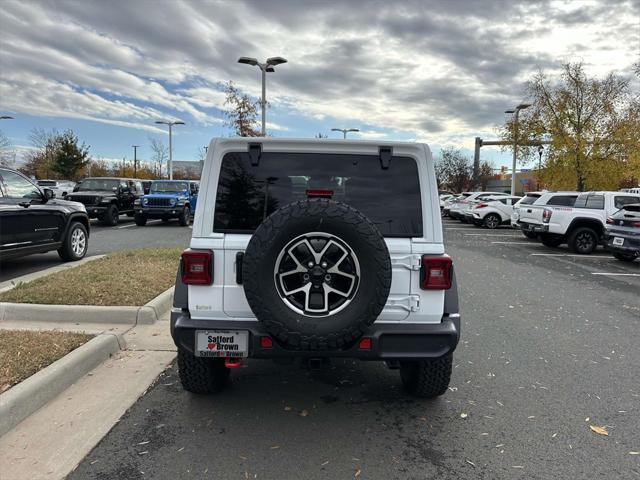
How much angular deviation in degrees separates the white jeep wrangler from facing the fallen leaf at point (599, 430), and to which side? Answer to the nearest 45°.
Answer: approximately 90° to its right

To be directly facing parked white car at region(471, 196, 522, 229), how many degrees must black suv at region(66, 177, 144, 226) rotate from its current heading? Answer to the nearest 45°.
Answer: approximately 135° to its left

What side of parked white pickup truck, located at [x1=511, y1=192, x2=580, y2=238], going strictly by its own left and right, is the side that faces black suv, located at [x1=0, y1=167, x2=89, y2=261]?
back

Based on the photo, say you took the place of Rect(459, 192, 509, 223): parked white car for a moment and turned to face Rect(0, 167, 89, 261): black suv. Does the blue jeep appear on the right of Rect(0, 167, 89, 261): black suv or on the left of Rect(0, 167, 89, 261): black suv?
right

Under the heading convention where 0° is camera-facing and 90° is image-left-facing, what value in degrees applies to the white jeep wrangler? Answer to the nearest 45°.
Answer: approximately 180°

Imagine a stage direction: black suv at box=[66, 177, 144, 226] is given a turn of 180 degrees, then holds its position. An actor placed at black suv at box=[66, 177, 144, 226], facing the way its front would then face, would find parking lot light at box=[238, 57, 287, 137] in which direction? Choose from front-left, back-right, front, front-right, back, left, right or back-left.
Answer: front-right

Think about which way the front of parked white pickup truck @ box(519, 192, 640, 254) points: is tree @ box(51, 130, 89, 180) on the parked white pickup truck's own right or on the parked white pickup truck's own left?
on the parked white pickup truck's own left

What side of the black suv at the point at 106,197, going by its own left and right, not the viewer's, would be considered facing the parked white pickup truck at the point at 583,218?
left

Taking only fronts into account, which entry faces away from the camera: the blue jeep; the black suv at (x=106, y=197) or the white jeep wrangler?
the white jeep wrangler

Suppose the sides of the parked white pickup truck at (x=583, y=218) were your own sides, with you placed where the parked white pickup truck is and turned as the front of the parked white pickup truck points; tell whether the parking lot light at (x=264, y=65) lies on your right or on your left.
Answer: on your left

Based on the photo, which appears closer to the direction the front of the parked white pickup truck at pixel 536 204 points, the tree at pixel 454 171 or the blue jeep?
the tree

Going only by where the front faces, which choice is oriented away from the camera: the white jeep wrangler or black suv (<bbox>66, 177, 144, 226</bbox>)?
the white jeep wrangler
